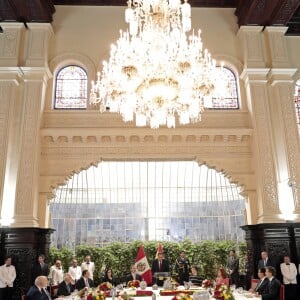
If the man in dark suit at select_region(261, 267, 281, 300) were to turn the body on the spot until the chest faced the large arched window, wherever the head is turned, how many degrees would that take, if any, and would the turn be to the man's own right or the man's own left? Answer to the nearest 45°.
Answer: approximately 45° to the man's own right

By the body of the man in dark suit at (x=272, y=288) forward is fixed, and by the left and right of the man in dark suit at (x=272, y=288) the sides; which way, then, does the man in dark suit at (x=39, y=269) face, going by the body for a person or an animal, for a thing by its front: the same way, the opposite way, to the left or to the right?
to the left

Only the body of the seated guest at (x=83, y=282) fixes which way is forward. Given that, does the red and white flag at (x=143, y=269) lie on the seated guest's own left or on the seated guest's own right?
on the seated guest's own left

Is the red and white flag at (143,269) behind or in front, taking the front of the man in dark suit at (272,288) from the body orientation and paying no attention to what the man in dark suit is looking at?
in front

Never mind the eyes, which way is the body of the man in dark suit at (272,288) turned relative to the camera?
to the viewer's left

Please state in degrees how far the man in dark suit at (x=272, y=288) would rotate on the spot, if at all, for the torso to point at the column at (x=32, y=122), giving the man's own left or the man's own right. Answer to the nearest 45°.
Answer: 0° — they already face it
